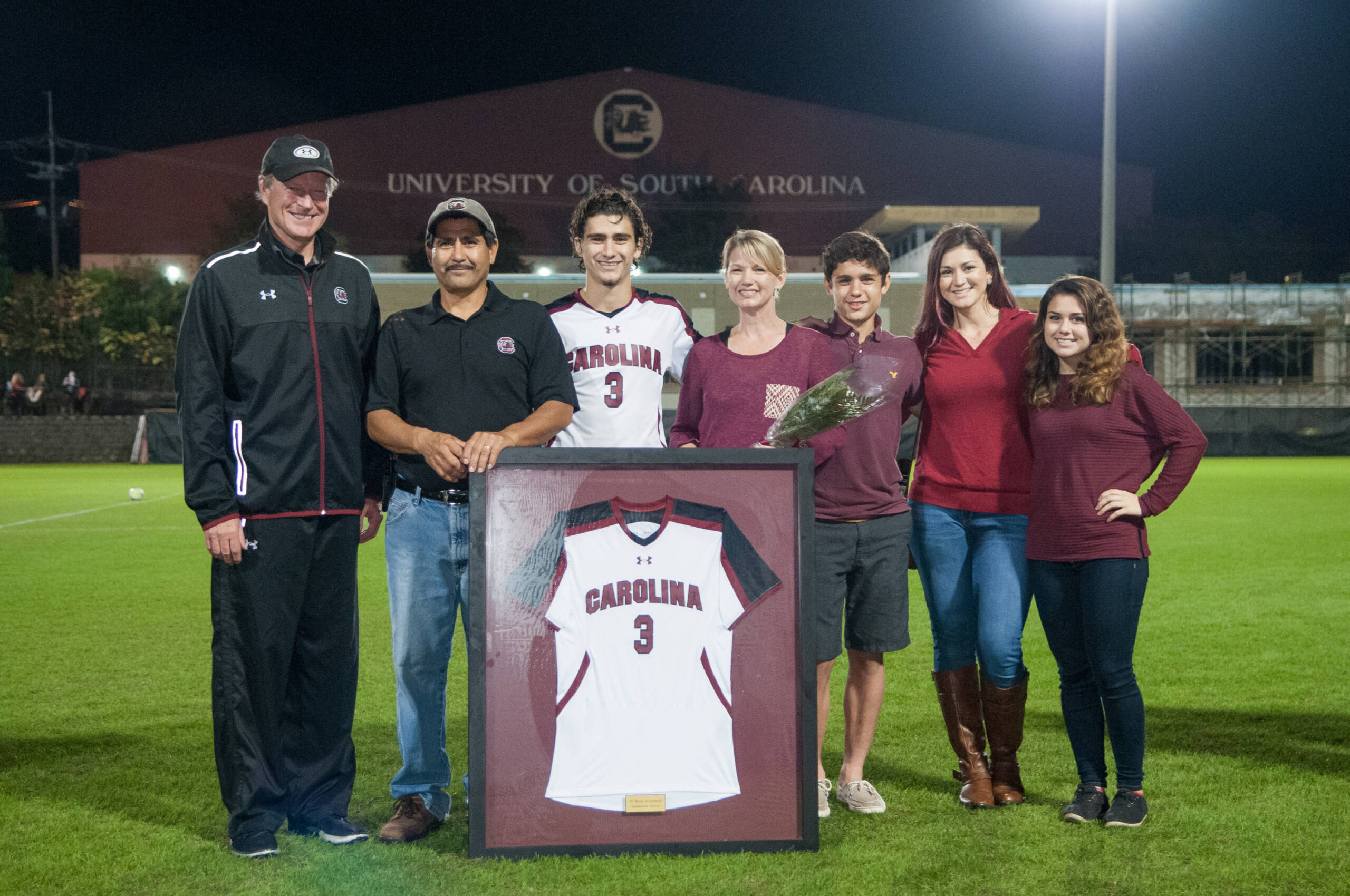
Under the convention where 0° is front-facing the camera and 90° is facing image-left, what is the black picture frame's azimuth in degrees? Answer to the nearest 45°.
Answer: approximately 0°

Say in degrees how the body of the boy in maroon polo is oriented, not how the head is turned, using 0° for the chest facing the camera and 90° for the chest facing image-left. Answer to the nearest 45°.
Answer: approximately 0°

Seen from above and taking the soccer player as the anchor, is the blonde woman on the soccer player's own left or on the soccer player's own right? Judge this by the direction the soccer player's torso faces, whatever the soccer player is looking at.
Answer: on the soccer player's own left

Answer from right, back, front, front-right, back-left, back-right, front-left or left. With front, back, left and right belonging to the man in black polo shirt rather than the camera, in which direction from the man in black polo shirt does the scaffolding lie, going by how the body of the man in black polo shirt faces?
back-left
